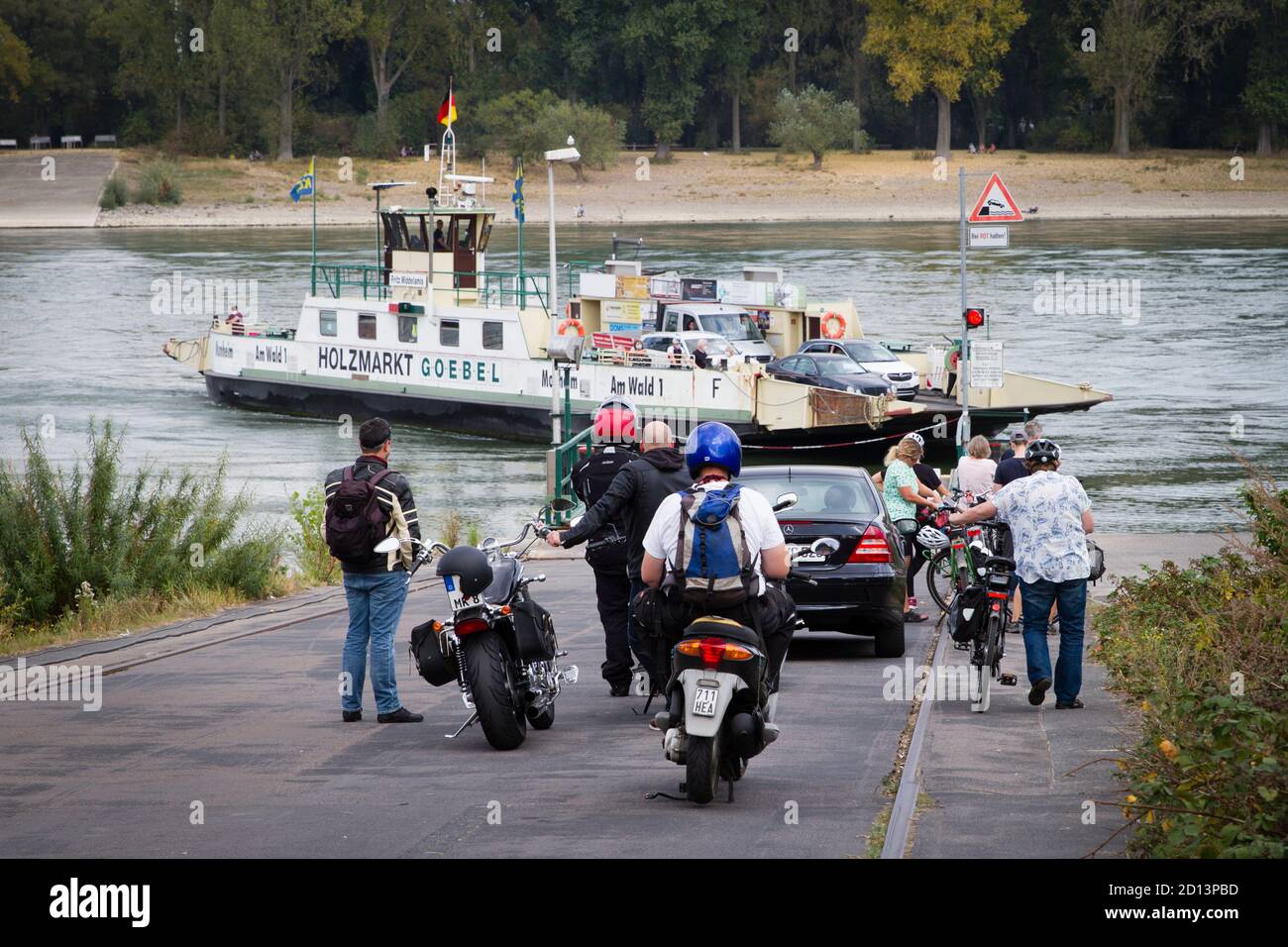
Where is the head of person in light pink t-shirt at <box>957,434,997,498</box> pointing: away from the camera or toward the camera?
away from the camera

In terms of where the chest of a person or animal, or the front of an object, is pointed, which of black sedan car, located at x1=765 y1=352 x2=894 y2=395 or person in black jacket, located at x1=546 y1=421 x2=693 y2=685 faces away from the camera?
the person in black jacket

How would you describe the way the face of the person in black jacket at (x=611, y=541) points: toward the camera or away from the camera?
away from the camera

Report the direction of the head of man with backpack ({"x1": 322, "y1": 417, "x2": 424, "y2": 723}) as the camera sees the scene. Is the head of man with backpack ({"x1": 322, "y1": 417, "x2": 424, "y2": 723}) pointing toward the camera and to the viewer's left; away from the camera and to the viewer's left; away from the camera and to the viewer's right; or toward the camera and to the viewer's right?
away from the camera and to the viewer's right

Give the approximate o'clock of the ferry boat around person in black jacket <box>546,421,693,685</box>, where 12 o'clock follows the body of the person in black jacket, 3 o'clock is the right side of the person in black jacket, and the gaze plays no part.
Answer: The ferry boat is roughly at 12 o'clock from the person in black jacket.

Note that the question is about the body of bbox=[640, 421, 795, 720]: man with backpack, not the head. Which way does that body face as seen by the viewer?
away from the camera

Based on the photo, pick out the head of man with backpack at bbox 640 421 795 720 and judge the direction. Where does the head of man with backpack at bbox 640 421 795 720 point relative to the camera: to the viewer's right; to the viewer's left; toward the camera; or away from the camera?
away from the camera

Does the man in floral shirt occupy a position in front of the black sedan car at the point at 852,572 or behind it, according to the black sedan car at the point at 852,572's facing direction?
behind

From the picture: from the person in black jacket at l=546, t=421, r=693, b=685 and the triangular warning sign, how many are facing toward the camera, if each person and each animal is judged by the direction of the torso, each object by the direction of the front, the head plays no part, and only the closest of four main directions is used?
1

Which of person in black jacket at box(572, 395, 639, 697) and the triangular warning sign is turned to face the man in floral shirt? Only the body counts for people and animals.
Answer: the triangular warning sign

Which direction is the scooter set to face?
away from the camera

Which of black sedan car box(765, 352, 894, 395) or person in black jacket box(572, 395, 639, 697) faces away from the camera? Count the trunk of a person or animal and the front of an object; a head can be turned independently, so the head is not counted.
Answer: the person in black jacket
